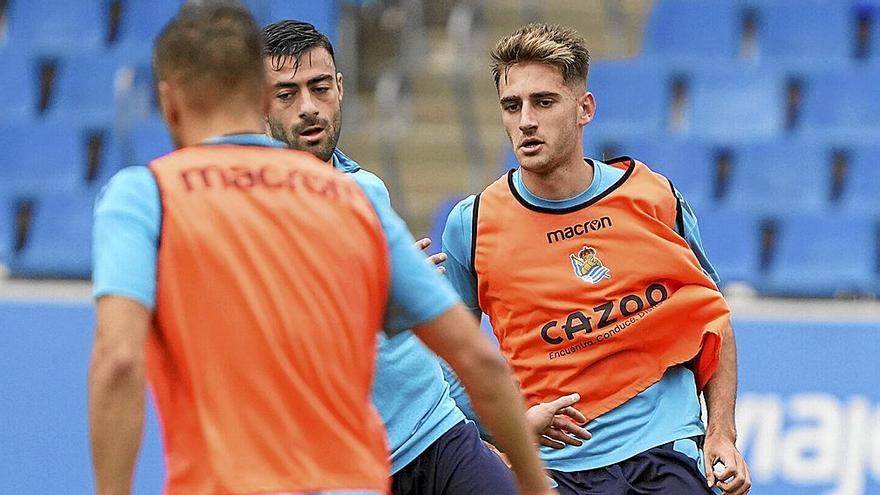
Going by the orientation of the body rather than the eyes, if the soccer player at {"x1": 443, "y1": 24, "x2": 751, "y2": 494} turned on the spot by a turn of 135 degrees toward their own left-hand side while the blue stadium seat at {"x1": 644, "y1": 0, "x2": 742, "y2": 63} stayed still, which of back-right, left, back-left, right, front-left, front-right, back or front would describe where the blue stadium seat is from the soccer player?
front-left

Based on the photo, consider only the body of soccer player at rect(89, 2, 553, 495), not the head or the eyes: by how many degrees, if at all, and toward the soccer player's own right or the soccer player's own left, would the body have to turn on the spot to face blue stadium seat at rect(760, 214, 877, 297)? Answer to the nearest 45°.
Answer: approximately 45° to the soccer player's own right

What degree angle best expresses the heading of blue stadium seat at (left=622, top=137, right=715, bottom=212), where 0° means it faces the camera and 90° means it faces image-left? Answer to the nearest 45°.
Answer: approximately 0°

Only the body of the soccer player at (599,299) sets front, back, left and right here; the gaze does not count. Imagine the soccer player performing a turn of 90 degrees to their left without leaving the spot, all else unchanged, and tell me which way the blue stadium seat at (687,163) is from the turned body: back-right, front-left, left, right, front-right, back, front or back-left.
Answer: left

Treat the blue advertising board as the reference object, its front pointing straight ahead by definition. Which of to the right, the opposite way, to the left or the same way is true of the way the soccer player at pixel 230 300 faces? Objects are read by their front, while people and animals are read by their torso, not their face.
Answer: the opposite way

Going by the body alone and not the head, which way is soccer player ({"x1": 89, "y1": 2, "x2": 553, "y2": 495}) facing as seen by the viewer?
away from the camera

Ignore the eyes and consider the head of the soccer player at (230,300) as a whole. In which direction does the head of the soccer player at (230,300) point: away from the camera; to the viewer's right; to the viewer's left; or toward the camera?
away from the camera

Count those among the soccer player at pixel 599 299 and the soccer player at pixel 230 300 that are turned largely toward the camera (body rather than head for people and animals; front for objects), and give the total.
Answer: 1

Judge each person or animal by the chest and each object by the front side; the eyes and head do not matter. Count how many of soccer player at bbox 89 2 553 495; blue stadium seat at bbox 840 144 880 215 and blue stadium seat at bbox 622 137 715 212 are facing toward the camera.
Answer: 2

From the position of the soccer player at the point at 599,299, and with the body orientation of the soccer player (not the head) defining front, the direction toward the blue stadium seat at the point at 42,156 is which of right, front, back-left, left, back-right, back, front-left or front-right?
back-right

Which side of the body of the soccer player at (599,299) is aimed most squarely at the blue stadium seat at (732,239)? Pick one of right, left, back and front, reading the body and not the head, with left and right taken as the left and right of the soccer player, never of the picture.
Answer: back
